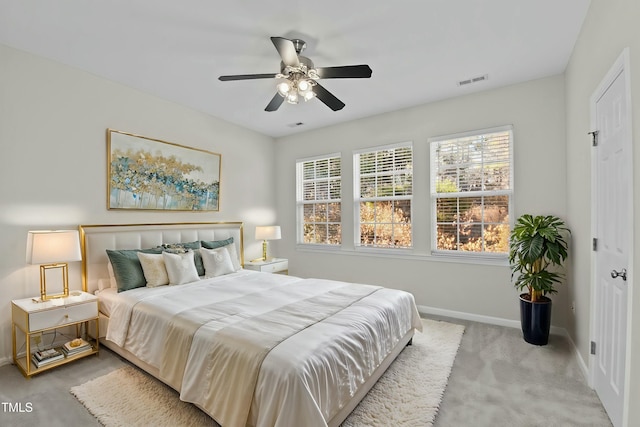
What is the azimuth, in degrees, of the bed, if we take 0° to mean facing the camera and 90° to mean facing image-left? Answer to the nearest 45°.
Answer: approximately 315°

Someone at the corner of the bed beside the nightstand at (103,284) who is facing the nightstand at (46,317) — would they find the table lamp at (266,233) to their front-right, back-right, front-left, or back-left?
back-left

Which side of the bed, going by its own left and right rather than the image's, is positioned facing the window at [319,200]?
left

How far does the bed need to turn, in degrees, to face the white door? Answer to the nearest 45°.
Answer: approximately 45° to its left

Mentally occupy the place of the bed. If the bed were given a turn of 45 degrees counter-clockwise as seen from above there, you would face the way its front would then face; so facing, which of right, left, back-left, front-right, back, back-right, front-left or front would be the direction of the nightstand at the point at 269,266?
left

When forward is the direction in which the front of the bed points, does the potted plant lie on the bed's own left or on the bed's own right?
on the bed's own left

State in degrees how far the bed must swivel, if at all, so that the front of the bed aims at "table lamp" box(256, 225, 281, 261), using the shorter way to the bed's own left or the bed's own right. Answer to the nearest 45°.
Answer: approximately 135° to the bed's own left
